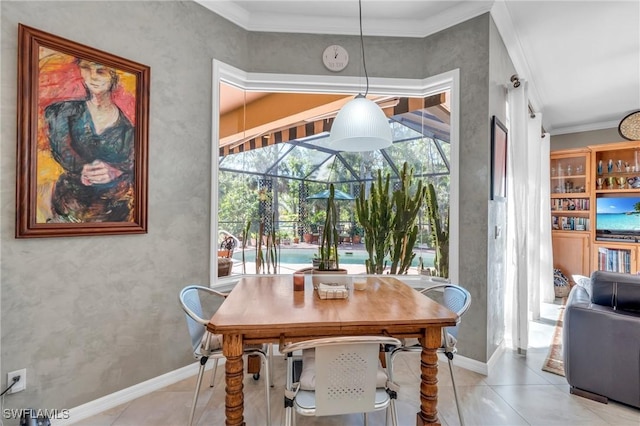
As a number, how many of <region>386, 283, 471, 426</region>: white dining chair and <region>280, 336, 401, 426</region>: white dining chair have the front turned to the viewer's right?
0

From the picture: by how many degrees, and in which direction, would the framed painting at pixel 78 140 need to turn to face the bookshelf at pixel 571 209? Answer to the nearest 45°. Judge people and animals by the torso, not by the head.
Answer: approximately 45° to its left

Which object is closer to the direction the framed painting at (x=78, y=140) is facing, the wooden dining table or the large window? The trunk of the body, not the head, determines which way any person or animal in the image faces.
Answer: the wooden dining table

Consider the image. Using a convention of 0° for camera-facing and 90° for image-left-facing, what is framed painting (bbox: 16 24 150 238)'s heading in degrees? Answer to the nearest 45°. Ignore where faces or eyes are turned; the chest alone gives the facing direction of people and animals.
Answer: approximately 315°

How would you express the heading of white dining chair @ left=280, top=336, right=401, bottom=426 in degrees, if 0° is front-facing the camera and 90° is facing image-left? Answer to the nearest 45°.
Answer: approximately 180°

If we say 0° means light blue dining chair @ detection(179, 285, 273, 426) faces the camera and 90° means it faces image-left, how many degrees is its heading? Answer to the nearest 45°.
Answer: approximately 270°

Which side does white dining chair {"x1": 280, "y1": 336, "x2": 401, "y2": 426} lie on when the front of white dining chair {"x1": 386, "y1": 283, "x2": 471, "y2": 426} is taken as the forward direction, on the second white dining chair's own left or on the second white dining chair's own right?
on the second white dining chair's own left

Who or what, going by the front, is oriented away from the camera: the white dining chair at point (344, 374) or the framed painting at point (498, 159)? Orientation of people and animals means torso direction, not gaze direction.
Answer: the white dining chair
